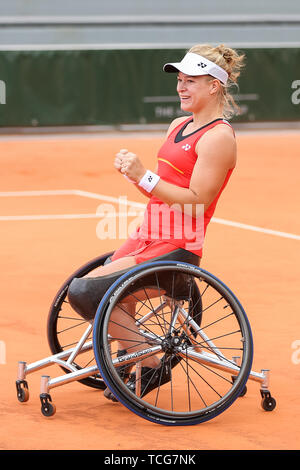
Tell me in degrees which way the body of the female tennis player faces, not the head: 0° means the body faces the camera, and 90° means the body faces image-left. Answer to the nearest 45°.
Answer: approximately 45°
